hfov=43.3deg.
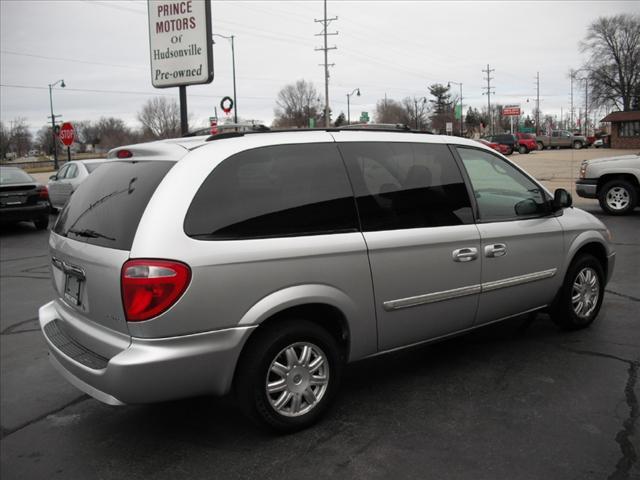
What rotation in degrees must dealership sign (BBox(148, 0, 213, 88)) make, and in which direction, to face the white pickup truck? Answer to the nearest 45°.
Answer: approximately 135° to its left

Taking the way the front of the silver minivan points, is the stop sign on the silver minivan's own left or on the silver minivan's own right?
on the silver minivan's own left

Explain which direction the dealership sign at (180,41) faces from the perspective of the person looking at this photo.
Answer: facing the viewer and to the left of the viewer

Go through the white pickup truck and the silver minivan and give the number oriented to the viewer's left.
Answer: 1

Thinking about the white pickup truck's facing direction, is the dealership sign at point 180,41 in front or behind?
in front

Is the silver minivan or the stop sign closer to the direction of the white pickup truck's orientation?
the stop sign

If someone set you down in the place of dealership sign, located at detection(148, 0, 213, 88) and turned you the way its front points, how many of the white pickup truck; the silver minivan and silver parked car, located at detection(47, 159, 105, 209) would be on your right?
1

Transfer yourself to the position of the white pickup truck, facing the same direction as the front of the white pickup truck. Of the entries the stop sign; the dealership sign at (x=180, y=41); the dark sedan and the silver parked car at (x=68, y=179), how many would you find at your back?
0

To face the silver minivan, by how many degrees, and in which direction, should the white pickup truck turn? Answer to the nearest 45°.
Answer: approximately 90° to its left

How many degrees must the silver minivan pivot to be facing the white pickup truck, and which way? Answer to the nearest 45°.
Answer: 0° — it already faces it

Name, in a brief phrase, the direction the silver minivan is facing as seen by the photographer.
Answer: facing away from the viewer and to the right of the viewer

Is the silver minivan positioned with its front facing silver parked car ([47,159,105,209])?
no

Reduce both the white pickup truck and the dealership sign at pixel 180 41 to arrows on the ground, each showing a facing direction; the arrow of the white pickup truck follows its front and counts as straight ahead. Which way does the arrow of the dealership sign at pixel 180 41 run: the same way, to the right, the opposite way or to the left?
to the left

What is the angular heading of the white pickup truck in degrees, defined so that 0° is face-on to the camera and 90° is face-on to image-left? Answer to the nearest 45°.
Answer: approximately 90°

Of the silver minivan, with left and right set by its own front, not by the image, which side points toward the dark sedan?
left
